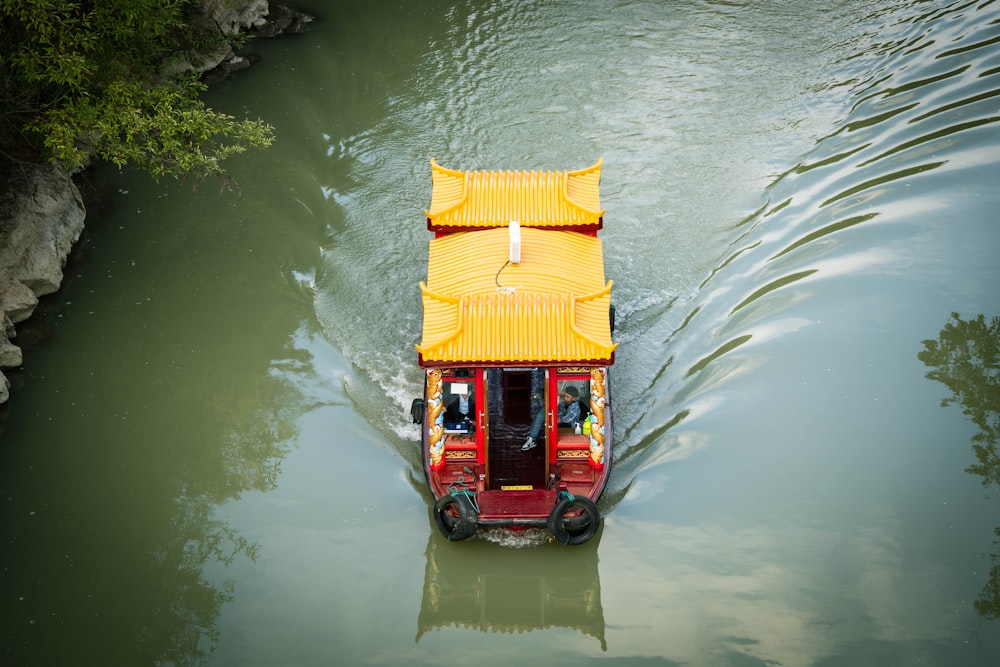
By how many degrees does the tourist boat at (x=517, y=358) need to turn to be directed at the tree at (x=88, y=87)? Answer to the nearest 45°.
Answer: approximately 90° to its right

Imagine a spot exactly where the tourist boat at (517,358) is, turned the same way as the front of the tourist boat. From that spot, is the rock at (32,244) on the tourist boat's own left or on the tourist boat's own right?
on the tourist boat's own right

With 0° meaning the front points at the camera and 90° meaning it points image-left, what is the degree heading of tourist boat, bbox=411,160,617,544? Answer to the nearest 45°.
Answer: approximately 0°

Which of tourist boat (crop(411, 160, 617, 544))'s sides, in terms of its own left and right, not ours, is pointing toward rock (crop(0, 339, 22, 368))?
right
